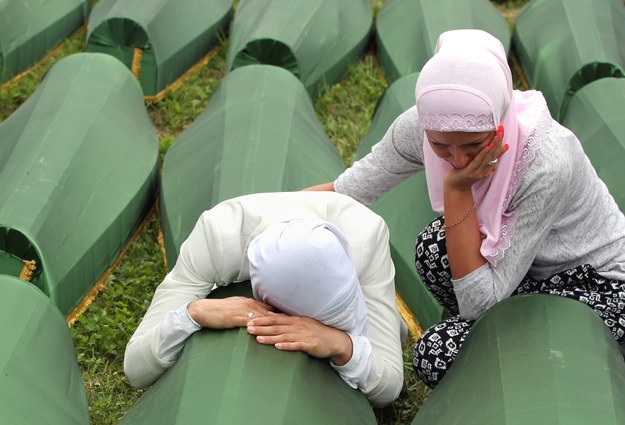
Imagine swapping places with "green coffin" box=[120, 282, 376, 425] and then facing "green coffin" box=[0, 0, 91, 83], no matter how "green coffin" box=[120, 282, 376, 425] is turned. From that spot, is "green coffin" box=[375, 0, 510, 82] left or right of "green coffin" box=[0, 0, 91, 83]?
right

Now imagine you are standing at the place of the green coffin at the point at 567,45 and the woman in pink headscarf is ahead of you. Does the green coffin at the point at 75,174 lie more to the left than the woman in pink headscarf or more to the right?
right

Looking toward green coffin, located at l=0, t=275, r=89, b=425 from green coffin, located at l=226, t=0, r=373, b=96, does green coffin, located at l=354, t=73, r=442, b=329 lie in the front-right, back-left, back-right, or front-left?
front-left

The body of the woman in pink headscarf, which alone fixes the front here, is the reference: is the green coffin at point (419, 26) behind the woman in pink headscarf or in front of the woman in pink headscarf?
behind

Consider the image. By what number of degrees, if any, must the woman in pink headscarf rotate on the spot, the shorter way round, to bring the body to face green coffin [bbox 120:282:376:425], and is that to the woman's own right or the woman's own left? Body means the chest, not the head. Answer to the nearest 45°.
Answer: approximately 45° to the woman's own right

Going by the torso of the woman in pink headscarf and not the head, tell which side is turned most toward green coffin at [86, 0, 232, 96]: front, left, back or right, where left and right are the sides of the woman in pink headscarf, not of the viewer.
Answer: right

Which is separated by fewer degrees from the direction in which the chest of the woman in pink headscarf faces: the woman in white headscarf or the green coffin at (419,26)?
the woman in white headscarf

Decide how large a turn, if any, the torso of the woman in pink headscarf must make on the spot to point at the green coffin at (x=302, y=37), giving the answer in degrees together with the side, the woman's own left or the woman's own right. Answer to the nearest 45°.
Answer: approximately 135° to the woman's own right

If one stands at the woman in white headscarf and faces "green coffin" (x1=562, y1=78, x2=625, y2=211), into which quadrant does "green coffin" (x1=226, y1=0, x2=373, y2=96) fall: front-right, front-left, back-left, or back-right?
front-left

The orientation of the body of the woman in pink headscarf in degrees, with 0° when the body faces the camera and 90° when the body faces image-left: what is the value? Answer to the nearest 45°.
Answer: approximately 45°

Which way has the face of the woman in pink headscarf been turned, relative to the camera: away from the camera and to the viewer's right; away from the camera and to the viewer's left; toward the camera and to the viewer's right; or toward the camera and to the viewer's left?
toward the camera and to the viewer's left

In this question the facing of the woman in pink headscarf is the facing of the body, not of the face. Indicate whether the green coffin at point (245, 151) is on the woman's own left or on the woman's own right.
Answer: on the woman's own right

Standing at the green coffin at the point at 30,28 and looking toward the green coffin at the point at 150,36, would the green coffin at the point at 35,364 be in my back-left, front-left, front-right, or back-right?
front-right
